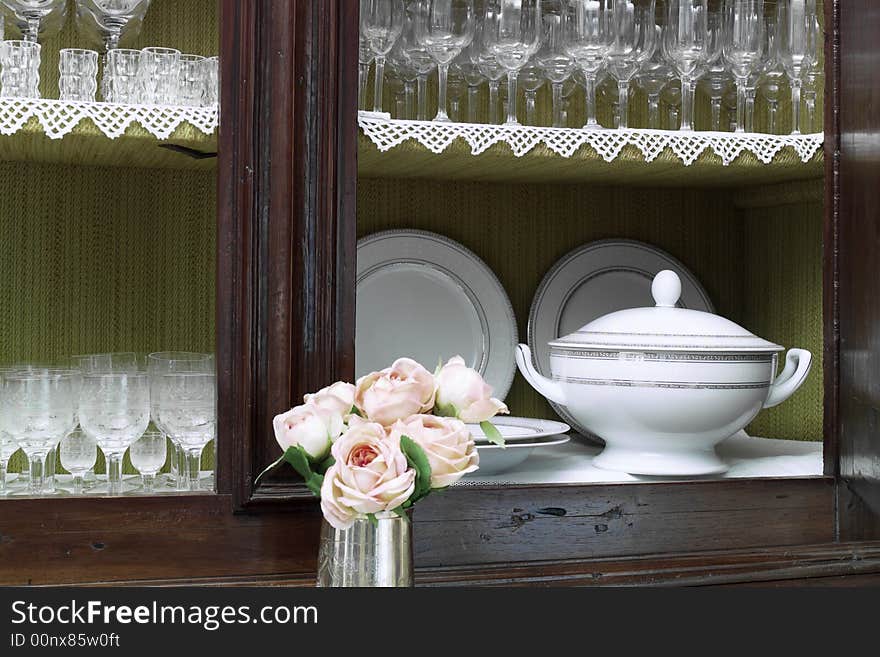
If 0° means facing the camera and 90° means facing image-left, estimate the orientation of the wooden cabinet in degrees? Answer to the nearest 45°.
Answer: approximately 0°
